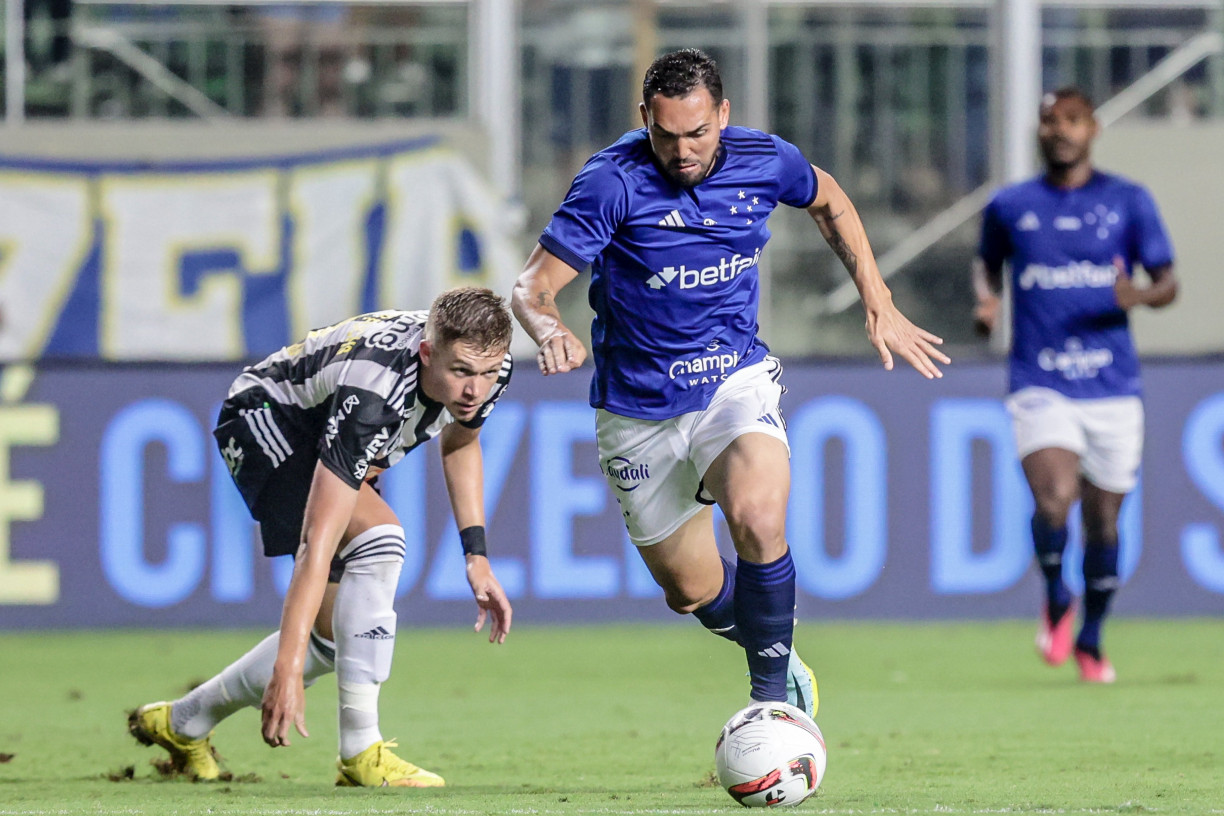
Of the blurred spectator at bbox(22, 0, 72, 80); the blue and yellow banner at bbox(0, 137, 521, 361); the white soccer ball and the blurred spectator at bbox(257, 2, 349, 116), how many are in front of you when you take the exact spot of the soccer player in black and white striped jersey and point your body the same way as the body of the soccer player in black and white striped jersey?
1

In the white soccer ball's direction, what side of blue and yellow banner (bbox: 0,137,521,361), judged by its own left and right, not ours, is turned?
front

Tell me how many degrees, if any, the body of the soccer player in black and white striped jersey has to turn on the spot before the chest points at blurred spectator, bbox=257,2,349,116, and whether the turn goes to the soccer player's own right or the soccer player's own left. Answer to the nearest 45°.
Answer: approximately 135° to the soccer player's own left

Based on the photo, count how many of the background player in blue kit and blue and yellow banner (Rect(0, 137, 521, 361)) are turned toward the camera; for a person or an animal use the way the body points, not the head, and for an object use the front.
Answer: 2

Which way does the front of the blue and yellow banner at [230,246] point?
toward the camera

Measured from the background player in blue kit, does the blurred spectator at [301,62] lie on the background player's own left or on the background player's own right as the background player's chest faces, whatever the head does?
on the background player's own right

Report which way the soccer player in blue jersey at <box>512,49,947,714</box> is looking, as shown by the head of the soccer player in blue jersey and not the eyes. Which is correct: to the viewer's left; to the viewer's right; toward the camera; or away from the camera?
toward the camera

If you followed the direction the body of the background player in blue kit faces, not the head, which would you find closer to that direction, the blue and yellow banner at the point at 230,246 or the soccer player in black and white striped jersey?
the soccer player in black and white striped jersey

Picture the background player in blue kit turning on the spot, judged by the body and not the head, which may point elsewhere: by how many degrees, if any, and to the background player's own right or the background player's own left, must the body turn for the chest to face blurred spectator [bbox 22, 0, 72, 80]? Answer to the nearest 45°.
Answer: approximately 135° to the background player's own right

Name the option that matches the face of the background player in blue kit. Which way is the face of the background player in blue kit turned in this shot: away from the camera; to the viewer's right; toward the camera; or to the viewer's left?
toward the camera

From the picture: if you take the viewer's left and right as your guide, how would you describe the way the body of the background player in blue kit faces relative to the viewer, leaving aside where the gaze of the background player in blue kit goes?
facing the viewer

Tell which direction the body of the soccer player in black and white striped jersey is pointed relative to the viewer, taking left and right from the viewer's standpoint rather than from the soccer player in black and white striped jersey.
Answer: facing the viewer and to the right of the viewer

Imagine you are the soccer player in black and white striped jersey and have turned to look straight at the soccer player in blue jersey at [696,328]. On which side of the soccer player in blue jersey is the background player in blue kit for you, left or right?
left

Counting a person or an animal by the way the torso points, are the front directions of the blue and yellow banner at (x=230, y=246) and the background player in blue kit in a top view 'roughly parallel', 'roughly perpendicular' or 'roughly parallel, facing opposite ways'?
roughly parallel

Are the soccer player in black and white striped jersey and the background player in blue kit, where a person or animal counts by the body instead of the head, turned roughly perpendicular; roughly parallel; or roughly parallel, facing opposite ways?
roughly perpendicular

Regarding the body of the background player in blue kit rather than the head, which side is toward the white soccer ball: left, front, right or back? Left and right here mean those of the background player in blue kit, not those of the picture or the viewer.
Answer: front
